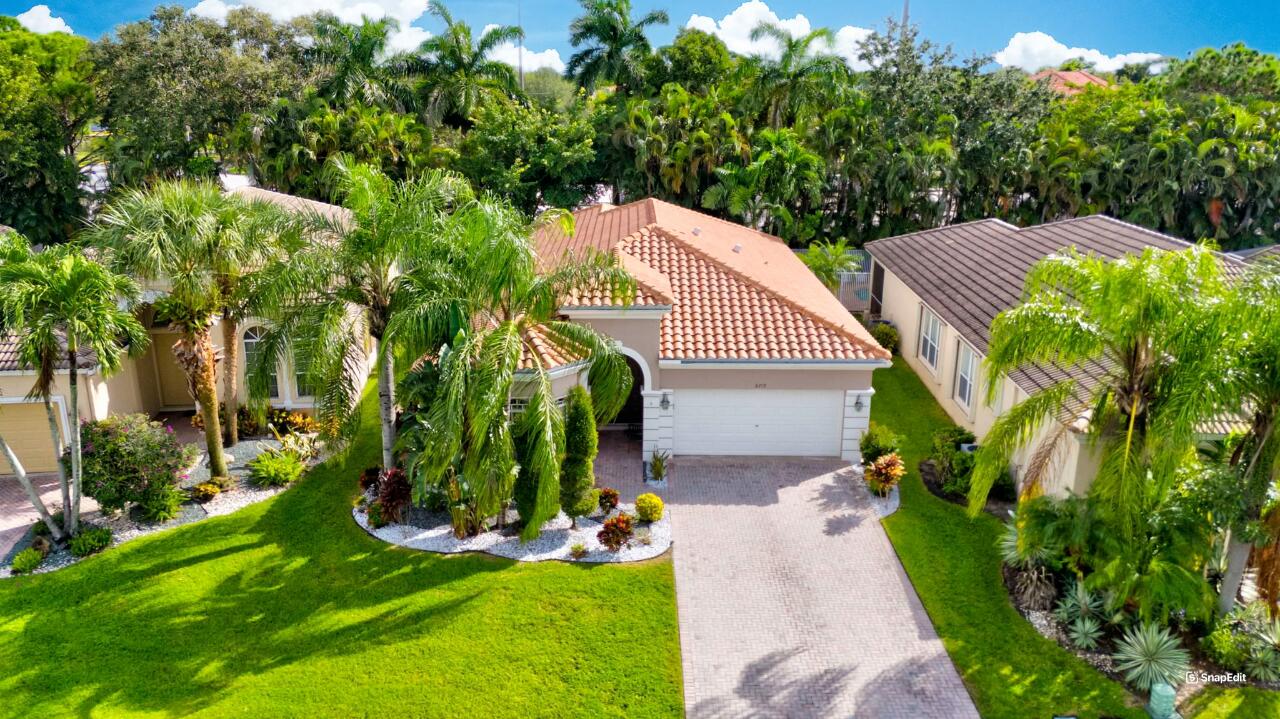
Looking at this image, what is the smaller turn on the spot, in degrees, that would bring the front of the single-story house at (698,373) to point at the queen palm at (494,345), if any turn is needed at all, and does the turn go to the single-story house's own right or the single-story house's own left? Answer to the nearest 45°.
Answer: approximately 45° to the single-story house's own right

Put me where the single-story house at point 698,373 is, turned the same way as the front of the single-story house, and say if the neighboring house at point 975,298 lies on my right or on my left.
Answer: on my left

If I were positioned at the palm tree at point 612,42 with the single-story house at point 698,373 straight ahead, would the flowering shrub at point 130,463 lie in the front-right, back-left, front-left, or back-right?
front-right

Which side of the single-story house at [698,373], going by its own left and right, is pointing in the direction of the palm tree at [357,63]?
back

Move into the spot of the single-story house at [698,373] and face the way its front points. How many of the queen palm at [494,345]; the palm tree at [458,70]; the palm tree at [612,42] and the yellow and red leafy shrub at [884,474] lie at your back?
2

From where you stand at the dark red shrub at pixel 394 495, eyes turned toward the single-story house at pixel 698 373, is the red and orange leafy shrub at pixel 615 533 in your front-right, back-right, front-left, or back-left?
front-right

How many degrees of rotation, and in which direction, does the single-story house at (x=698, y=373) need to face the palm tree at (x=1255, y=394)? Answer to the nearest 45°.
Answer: approximately 45° to its left

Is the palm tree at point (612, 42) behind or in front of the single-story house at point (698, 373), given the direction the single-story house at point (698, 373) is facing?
behind

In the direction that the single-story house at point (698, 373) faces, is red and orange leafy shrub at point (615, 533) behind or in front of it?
in front

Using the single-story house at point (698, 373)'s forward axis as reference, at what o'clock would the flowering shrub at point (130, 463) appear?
The flowering shrub is roughly at 3 o'clock from the single-story house.

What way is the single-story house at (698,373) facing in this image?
toward the camera

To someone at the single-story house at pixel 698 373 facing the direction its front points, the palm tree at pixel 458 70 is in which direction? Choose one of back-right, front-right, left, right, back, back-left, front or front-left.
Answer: back
